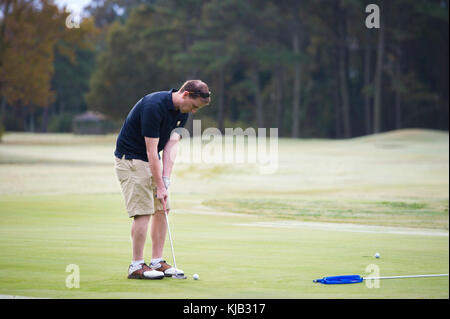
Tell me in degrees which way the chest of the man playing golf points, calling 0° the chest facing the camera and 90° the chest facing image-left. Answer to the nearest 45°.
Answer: approximately 315°
